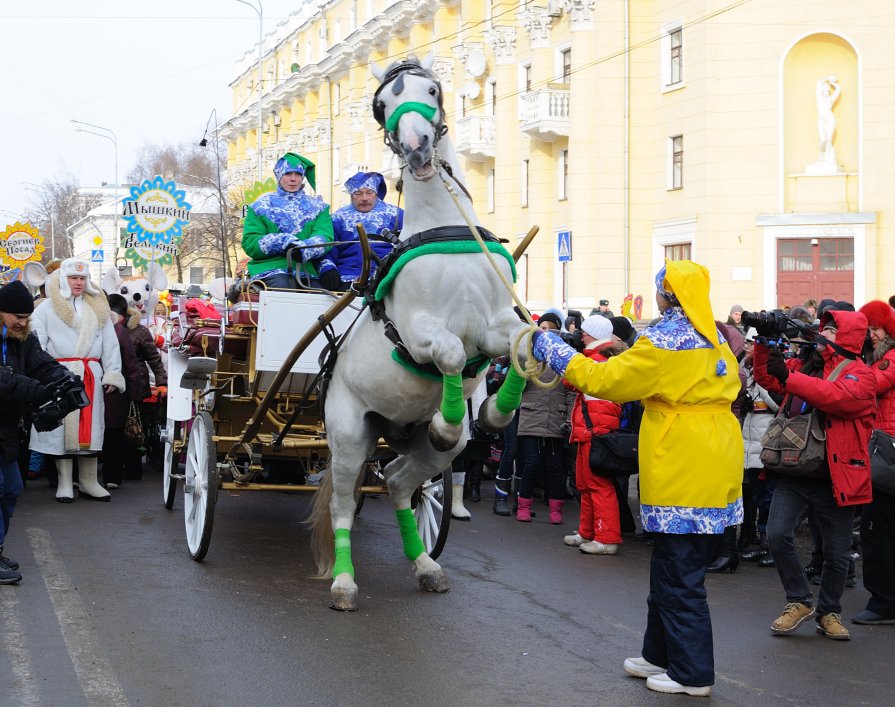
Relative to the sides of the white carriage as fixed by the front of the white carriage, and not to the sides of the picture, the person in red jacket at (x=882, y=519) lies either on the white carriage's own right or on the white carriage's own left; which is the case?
on the white carriage's own left

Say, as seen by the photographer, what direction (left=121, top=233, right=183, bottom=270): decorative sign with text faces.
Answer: facing the viewer

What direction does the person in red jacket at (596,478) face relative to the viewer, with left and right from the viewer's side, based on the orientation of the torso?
facing to the left of the viewer

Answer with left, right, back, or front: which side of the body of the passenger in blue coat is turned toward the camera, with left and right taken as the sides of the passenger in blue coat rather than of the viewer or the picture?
front

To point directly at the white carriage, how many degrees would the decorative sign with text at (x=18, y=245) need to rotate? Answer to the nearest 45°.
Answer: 0° — it already faces it

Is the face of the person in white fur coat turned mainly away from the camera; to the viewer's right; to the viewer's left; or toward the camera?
toward the camera

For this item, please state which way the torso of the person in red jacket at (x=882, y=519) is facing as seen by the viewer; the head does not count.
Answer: to the viewer's left

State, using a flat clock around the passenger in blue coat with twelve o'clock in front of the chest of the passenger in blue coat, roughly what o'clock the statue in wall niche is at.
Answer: The statue in wall niche is roughly at 7 o'clock from the passenger in blue coat.

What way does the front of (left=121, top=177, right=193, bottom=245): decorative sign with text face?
toward the camera

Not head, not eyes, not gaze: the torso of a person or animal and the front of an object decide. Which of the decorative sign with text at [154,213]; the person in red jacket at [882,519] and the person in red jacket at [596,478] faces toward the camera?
the decorative sign with text

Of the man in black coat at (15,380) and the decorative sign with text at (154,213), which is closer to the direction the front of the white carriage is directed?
the man in black coat

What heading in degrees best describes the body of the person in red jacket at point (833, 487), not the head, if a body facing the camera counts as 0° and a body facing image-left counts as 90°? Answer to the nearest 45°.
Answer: approximately 45°

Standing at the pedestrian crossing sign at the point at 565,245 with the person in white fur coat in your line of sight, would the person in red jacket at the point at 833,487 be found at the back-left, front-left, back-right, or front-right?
front-left

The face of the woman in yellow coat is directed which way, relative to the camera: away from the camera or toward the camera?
away from the camera

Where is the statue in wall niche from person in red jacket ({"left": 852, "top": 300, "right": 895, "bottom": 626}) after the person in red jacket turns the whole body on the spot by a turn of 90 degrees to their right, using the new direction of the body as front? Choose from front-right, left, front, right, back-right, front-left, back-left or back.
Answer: front

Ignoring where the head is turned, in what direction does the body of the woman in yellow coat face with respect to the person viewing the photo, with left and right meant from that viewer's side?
facing away from the viewer and to the left of the viewer

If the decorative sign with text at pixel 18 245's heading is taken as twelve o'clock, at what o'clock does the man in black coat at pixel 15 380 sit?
The man in black coat is roughly at 12 o'clock from the decorative sign with text.

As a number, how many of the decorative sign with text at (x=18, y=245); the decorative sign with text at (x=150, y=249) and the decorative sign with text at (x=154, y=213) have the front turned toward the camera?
3

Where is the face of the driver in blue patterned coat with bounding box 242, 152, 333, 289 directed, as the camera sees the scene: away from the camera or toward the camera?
toward the camera

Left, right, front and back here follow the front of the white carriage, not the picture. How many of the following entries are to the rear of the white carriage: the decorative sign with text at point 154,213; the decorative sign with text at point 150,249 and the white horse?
2
